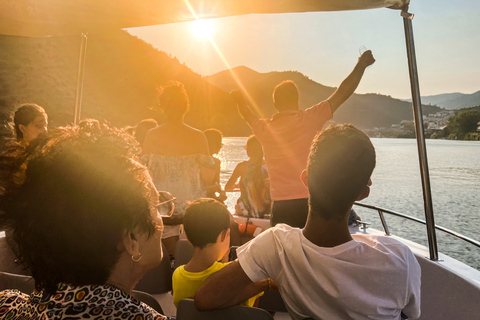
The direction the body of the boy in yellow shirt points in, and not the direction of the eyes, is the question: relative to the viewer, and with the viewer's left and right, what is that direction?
facing away from the viewer and to the right of the viewer

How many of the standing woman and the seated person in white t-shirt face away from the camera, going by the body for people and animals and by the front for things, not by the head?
2

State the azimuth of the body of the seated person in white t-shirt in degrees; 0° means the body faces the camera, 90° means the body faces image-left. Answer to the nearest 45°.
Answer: approximately 180°

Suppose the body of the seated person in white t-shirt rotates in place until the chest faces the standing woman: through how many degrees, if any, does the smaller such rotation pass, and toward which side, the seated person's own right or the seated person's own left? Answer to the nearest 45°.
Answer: approximately 45° to the seated person's own left

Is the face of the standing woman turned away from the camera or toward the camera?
away from the camera

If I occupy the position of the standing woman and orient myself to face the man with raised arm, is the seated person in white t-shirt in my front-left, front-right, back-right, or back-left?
front-right

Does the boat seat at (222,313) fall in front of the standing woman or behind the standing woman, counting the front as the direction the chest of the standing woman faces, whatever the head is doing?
behind

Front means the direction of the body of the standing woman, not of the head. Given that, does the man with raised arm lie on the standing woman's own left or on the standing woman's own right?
on the standing woman's own right

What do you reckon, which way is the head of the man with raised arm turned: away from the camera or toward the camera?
away from the camera

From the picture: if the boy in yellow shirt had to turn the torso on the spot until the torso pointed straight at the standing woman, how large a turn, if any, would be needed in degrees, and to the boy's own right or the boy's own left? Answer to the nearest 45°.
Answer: approximately 45° to the boy's own left

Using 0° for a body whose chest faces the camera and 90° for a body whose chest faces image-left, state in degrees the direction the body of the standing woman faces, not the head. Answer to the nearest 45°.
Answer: approximately 180°
